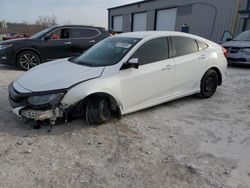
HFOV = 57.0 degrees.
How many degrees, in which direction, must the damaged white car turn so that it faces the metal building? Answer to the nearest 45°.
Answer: approximately 135° to its right

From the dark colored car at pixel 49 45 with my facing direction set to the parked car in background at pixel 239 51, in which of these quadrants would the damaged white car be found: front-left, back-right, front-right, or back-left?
front-right

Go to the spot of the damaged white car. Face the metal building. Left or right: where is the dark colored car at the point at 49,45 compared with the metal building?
left

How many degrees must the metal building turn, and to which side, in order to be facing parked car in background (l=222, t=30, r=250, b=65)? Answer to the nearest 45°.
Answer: approximately 45° to its left

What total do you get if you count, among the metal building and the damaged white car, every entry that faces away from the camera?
0

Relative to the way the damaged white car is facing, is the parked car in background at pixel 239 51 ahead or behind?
behind

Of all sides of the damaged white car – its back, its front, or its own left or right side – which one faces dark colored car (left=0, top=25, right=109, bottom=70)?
right

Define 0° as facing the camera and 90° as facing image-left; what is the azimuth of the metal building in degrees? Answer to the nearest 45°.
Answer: approximately 45°

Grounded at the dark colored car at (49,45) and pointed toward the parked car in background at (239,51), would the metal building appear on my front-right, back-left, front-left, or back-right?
front-left

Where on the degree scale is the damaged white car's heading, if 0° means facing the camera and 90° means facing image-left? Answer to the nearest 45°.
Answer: approximately 45°

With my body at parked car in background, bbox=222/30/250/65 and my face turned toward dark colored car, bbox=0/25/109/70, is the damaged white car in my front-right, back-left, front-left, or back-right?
front-left
